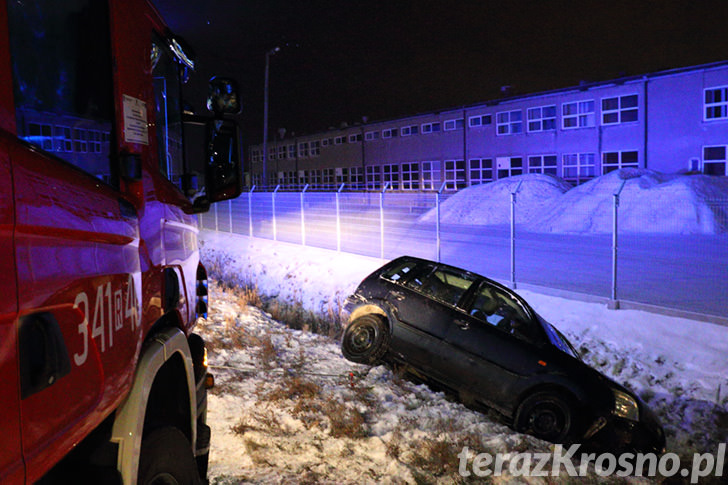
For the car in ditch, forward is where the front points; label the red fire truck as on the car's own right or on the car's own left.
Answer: on the car's own right

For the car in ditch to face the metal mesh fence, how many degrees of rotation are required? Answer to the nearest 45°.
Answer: approximately 135° to its left

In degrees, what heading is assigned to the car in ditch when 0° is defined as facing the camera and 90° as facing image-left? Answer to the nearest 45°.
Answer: approximately 315°

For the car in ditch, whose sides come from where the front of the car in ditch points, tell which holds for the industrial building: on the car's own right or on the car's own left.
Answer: on the car's own left
